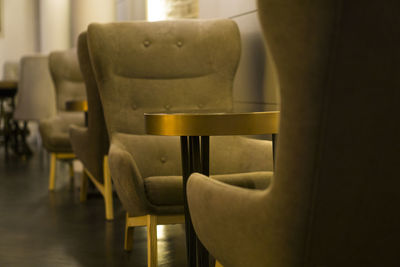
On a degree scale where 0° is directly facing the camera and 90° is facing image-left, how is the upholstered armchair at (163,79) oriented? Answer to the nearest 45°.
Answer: approximately 315°

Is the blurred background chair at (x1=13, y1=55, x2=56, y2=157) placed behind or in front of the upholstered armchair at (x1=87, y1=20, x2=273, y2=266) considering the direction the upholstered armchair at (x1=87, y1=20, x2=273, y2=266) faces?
behind

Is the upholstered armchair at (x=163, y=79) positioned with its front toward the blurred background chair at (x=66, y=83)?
no

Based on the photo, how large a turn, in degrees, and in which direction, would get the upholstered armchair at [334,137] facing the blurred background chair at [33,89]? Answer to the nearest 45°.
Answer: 0° — it already faces it

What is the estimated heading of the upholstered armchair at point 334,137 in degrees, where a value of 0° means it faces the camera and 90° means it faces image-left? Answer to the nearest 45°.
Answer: approximately 135°

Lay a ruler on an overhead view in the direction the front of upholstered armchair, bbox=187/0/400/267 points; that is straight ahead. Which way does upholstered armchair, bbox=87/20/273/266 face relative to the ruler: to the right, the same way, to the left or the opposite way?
the opposite way

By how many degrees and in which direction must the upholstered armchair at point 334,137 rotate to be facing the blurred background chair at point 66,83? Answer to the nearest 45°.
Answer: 0° — it already faces it

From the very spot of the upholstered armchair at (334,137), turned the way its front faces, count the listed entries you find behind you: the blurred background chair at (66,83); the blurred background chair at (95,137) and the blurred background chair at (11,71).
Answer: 0

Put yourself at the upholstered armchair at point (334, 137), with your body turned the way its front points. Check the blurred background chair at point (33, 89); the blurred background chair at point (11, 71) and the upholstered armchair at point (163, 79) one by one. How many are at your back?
0

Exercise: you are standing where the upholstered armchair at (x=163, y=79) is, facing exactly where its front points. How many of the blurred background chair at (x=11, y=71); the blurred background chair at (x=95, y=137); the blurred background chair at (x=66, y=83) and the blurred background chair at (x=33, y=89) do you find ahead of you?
0
